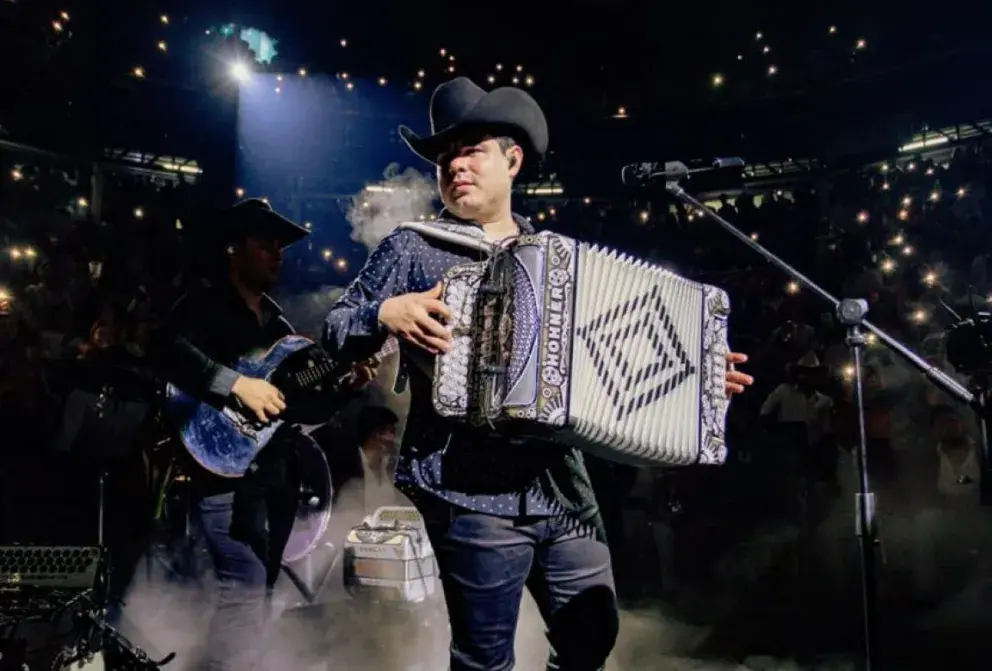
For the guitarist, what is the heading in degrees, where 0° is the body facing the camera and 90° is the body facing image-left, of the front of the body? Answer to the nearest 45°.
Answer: approximately 315°

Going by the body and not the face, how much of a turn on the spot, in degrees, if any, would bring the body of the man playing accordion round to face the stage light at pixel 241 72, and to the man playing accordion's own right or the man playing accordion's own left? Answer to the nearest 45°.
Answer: approximately 135° to the man playing accordion's own right

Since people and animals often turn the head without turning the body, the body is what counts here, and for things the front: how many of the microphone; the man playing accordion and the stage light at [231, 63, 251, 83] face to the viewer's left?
1

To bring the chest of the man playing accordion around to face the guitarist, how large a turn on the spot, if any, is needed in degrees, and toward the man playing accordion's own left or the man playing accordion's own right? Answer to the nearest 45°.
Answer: approximately 135° to the man playing accordion's own right

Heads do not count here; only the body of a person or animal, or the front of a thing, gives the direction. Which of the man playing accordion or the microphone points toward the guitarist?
the microphone

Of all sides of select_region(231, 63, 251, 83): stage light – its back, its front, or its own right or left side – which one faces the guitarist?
front

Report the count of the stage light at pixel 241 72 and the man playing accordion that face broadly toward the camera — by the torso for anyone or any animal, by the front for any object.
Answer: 2

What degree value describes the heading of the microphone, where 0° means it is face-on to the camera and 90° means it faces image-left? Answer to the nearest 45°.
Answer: approximately 90°

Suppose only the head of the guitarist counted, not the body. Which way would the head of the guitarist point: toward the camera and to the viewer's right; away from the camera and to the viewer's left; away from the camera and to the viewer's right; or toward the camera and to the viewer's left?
toward the camera and to the viewer's right

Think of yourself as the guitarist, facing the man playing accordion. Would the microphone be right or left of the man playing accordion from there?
left

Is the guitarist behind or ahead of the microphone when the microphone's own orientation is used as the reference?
ahead
